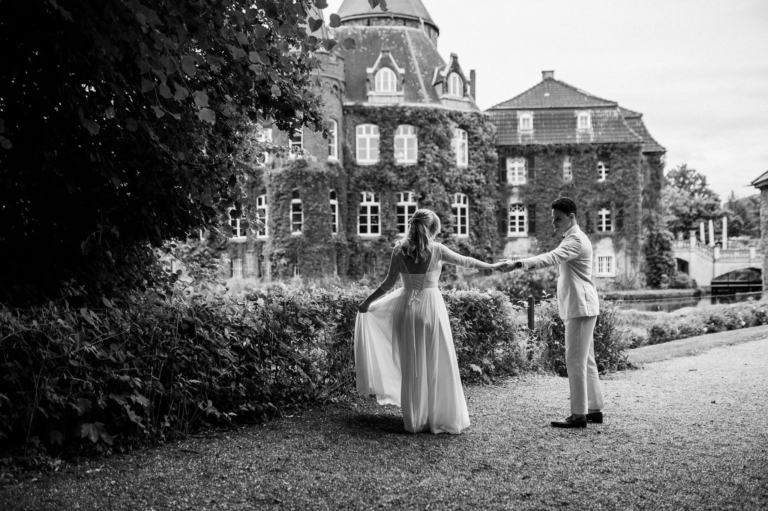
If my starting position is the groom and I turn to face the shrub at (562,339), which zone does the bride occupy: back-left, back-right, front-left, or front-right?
back-left

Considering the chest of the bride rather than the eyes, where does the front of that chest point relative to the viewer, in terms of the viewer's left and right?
facing away from the viewer

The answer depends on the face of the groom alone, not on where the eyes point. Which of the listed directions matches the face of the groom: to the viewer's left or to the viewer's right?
to the viewer's left

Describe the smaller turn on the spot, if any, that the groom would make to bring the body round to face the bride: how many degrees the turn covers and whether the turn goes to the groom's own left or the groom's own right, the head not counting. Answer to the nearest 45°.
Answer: approximately 45° to the groom's own left

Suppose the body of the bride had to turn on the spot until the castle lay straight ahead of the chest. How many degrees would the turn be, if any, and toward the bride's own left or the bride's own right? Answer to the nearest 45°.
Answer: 0° — they already face it

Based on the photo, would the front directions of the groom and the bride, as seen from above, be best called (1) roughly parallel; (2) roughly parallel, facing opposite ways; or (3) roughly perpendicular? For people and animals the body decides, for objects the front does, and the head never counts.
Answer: roughly perpendicular

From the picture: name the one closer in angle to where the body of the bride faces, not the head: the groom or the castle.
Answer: the castle

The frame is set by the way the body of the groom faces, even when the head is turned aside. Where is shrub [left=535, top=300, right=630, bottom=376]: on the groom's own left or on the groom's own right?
on the groom's own right

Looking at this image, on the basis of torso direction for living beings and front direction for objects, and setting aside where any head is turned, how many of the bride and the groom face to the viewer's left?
1

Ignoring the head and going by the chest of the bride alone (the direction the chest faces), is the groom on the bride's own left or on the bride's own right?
on the bride's own right

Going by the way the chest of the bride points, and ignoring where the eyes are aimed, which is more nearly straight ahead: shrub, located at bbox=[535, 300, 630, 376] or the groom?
the shrub

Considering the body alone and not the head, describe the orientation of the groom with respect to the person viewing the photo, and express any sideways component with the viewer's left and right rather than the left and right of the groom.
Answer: facing to the left of the viewer
